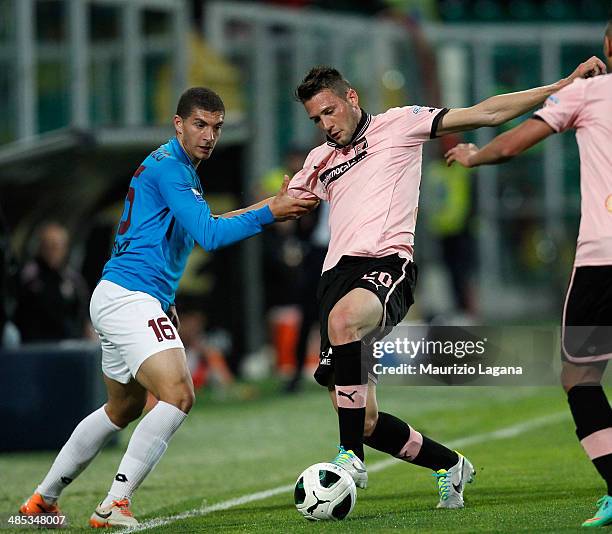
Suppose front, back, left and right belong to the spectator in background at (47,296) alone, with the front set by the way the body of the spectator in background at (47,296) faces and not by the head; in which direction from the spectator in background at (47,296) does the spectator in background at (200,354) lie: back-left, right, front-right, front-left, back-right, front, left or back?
back-left

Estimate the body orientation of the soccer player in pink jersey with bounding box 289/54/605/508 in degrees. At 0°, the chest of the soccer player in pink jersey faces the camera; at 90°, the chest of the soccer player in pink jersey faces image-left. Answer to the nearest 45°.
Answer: approximately 45°

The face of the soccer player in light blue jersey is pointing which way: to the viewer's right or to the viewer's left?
to the viewer's right

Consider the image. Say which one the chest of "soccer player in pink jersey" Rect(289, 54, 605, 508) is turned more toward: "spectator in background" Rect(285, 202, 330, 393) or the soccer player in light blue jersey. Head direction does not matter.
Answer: the soccer player in light blue jersey

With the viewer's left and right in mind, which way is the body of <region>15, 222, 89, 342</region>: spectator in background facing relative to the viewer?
facing the viewer

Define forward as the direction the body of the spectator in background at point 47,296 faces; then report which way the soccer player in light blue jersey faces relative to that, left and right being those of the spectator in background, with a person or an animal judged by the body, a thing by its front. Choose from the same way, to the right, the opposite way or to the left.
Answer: to the left

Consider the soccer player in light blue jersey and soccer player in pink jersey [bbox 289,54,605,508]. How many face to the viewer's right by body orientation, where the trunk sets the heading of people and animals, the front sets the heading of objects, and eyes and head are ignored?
1

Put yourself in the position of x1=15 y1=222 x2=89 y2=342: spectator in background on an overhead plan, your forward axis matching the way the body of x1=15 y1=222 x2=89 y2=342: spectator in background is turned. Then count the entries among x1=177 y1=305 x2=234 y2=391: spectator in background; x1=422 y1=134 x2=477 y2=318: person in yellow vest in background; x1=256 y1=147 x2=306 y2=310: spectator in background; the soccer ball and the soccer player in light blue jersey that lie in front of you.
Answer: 2
